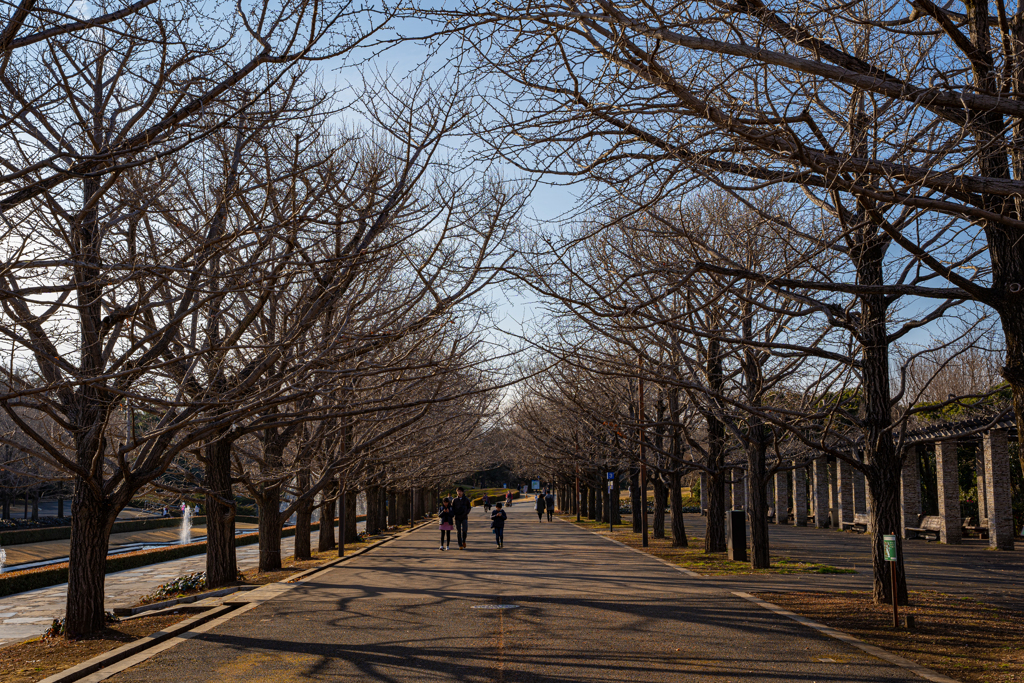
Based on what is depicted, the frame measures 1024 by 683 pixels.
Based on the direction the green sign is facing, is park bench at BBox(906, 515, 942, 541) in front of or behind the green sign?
behind

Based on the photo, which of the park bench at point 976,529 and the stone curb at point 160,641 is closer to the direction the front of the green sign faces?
the stone curb

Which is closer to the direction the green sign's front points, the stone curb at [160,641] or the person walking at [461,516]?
the stone curb

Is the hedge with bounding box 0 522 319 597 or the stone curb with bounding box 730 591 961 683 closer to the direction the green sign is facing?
the stone curb

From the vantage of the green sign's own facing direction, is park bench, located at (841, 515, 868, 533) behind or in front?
behind

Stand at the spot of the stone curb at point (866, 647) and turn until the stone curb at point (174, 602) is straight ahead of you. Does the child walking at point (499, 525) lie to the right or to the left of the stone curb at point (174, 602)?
right

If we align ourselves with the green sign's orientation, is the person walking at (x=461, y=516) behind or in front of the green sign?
behind

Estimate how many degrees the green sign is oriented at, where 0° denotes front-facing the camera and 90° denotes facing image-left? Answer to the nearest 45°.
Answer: approximately 0°

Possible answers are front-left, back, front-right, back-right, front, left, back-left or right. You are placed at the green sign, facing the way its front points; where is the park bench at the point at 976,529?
back

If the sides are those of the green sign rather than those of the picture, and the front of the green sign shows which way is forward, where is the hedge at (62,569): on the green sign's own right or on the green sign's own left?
on the green sign's own right
